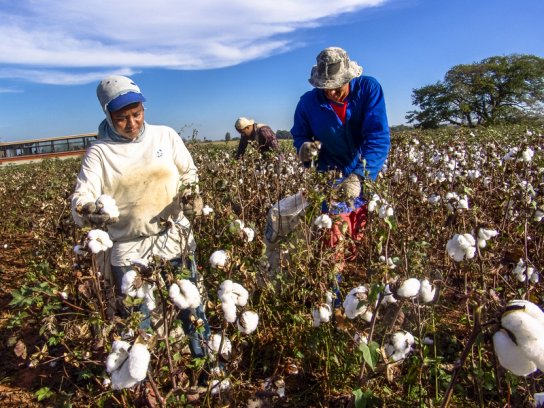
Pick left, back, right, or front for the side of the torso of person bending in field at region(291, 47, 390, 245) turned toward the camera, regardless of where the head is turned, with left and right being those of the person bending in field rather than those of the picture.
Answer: front

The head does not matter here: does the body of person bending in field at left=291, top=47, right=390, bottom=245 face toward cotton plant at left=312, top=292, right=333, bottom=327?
yes

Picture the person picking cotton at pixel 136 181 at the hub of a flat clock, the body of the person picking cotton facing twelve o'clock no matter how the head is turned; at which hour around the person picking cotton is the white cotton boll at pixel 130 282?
The white cotton boll is roughly at 12 o'clock from the person picking cotton.

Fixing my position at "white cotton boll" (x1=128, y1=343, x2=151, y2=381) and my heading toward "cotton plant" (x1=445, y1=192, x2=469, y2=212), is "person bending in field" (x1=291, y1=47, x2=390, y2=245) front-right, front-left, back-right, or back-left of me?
front-left

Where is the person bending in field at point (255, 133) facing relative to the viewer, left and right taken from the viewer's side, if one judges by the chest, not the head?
facing the viewer and to the left of the viewer

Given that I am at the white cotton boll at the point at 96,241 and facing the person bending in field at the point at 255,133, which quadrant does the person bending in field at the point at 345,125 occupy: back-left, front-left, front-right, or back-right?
front-right

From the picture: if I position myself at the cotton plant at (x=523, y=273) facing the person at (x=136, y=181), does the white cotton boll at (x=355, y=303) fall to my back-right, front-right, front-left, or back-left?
front-left

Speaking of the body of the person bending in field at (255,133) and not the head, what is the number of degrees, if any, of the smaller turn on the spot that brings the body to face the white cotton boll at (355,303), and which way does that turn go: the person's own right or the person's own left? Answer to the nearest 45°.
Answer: approximately 45° to the person's own left

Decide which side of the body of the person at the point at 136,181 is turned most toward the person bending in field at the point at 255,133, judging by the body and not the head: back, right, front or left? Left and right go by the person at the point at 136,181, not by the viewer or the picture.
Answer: back

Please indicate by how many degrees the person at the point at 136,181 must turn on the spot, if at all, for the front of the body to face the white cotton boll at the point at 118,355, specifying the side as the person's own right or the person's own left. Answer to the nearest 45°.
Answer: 0° — they already face it

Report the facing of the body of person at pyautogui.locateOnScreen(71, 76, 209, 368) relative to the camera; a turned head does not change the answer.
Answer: toward the camera

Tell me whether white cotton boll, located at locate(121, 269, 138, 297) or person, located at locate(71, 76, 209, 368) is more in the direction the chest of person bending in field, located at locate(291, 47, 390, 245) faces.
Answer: the white cotton boll

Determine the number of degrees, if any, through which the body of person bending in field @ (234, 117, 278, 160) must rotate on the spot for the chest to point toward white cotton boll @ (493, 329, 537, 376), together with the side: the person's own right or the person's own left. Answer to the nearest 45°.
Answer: approximately 45° to the person's own left
